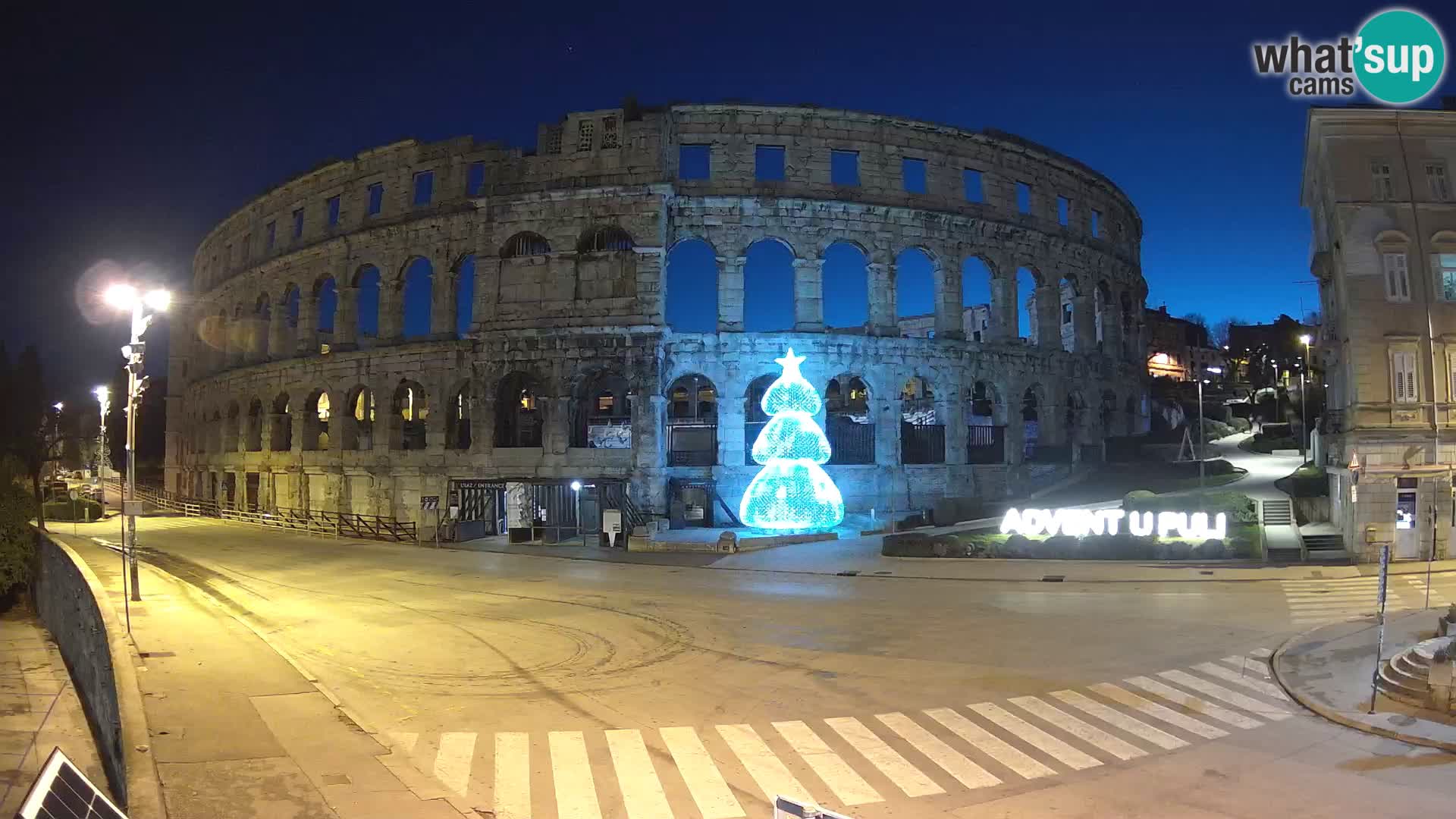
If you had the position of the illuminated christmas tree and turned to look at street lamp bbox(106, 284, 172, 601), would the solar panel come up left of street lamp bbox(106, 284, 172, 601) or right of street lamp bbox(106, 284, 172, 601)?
left

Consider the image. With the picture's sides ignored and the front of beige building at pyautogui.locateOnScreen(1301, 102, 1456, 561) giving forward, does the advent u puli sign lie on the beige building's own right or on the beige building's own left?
on the beige building's own right

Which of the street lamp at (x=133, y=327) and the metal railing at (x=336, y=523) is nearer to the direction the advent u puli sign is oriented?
the street lamp

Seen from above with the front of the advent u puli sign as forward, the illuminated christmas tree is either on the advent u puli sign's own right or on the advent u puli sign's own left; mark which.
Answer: on the advent u puli sign's own right

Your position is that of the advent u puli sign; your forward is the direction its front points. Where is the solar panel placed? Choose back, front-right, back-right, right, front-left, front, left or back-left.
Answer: front

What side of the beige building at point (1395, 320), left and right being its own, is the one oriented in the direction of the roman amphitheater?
right

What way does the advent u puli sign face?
toward the camera

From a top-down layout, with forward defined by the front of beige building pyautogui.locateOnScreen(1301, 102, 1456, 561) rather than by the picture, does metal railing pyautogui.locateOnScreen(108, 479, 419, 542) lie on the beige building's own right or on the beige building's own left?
on the beige building's own right

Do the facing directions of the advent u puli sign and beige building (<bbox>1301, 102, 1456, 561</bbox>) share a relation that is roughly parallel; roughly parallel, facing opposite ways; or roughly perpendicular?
roughly parallel

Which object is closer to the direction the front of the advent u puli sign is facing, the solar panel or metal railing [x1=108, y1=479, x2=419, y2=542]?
the solar panel

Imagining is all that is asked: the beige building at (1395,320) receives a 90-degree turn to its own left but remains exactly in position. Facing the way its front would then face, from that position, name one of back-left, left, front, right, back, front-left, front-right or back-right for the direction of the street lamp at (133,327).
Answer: back-right

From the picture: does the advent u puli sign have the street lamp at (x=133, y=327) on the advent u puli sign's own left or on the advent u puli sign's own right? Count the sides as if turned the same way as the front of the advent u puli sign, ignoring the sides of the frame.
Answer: on the advent u puli sign's own right
